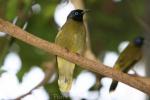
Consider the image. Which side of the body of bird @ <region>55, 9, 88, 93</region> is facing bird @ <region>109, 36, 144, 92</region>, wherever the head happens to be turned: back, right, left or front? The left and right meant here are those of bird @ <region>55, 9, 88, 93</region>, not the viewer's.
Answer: left

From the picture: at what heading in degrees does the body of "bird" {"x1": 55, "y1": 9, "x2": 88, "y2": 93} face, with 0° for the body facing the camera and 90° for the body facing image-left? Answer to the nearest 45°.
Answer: approximately 315°
